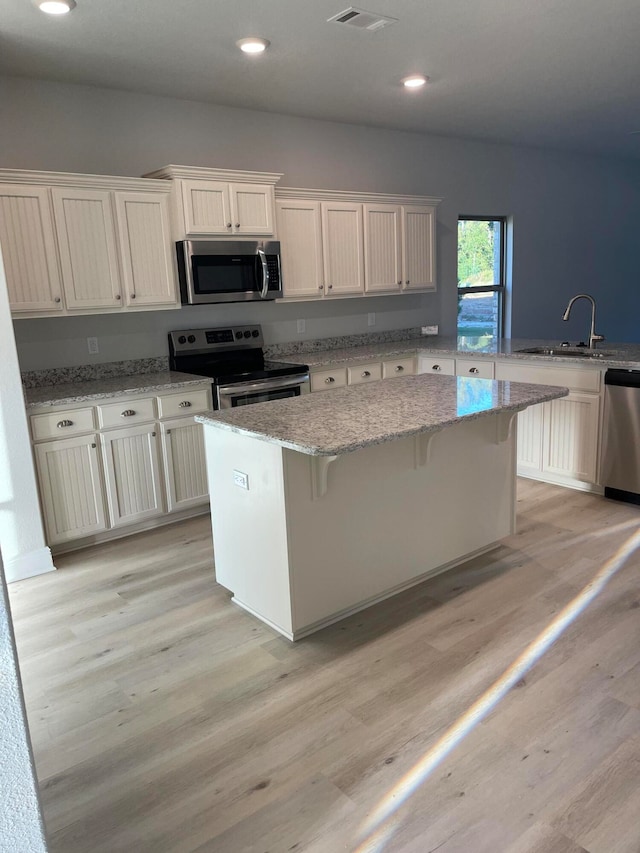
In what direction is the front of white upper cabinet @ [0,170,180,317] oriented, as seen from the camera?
facing the viewer and to the right of the viewer

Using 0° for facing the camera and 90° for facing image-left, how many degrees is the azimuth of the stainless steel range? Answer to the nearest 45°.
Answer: approximately 315°

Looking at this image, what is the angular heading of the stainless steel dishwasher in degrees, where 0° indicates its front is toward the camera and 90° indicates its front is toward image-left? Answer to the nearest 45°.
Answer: approximately 45°

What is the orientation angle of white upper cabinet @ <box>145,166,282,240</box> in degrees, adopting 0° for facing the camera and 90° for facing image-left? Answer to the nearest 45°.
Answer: approximately 315°

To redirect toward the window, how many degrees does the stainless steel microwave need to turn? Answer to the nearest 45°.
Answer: approximately 90° to its left

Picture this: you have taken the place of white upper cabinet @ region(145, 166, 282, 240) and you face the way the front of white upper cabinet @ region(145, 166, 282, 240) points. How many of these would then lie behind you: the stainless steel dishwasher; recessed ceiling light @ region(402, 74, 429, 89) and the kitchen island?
0

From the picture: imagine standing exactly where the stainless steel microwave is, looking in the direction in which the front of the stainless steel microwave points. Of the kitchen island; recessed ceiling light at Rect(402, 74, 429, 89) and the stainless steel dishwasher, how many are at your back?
0

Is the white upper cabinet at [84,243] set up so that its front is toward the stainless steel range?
no

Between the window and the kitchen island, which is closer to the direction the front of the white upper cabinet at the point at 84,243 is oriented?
the kitchen island

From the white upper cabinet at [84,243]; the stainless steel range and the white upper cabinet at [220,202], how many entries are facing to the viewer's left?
0

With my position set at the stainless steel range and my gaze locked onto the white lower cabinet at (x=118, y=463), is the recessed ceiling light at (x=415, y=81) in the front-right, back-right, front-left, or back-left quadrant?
back-left

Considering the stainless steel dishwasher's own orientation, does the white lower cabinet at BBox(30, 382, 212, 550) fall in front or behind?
in front

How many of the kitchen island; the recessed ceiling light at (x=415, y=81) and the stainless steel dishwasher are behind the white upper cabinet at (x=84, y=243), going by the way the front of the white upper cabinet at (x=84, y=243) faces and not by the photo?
0

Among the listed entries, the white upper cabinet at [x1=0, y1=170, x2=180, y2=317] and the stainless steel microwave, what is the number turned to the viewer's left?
0

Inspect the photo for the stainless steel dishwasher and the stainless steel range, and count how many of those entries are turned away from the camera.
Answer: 0

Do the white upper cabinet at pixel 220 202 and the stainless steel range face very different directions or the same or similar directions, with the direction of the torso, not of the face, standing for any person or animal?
same or similar directions

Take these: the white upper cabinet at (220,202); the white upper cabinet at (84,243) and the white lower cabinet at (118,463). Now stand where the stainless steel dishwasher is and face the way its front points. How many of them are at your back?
0
